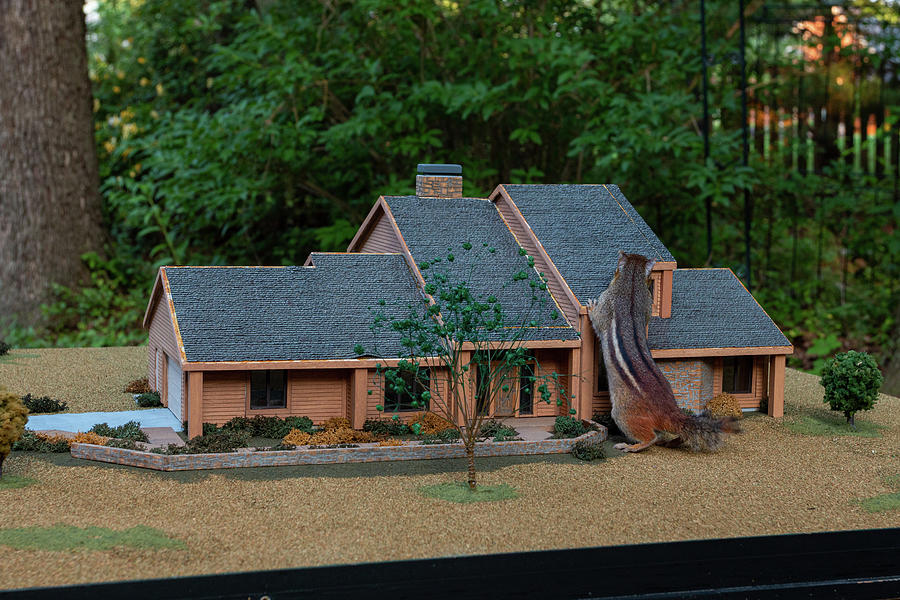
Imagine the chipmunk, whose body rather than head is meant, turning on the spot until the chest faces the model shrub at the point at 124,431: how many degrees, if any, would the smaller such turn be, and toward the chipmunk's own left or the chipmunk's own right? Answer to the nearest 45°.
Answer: approximately 45° to the chipmunk's own left

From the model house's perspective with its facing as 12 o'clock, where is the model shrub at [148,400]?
The model shrub is roughly at 3 o'clock from the model house.

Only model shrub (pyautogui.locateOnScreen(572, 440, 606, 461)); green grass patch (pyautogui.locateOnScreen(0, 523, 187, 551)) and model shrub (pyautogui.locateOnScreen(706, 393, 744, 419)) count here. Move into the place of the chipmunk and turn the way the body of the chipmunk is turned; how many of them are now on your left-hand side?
2

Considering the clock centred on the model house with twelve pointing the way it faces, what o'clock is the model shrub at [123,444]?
The model shrub is roughly at 2 o'clock from the model house.

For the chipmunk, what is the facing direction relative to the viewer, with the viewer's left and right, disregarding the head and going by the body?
facing away from the viewer and to the left of the viewer

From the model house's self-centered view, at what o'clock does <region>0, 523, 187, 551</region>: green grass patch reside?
The green grass patch is roughly at 1 o'clock from the model house.

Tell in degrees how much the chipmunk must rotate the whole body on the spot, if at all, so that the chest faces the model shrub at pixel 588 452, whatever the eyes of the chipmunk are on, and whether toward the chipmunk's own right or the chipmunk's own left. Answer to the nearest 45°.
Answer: approximately 90° to the chipmunk's own left

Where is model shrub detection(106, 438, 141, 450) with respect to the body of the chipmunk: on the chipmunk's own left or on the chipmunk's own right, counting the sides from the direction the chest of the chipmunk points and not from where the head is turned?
on the chipmunk's own left

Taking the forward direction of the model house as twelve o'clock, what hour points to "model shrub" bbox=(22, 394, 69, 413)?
The model shrub is roughly at 3 o'clock from the model house.

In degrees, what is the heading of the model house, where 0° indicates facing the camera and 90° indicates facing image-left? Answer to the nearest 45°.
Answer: approximately 0°

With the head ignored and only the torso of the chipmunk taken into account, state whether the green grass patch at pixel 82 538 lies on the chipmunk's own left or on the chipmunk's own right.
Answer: on the chipmunk's own left

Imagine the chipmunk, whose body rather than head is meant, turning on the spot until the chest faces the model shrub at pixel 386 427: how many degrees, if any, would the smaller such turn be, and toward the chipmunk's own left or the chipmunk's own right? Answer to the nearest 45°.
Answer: approximately 45° to the chipmunk's own left

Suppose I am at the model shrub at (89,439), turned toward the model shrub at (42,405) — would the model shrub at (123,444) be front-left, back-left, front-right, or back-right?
back-right

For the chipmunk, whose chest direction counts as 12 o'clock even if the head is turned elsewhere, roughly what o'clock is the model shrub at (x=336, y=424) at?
The model shrub is roughly at 10 o'clock from the chipmunk.

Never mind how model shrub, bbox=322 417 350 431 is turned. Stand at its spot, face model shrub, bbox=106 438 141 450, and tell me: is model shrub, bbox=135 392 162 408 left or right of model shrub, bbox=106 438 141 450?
right
